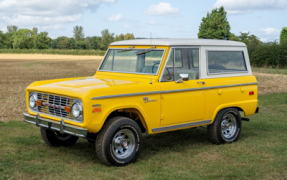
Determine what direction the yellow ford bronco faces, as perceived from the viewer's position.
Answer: facing the viewer and to the left of the viewer
